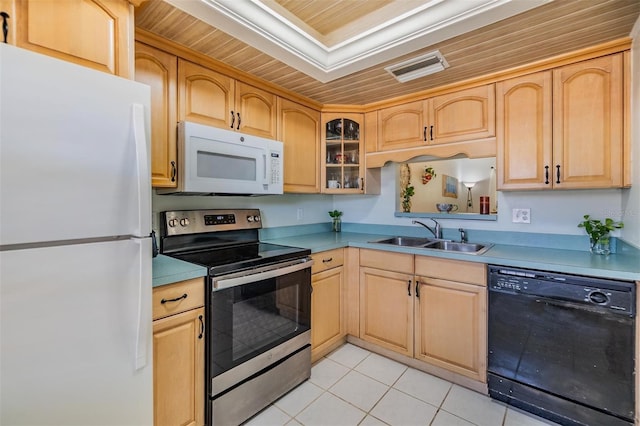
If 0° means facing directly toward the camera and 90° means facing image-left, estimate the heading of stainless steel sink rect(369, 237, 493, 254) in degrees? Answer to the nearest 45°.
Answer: approximately 45°

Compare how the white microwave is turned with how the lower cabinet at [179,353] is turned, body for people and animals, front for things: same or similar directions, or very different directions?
same or similar directions

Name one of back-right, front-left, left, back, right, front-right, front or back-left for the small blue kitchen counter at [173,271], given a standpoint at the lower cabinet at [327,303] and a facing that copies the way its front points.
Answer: right

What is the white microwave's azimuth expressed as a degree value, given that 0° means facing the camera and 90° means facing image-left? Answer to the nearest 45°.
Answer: approximately 315°

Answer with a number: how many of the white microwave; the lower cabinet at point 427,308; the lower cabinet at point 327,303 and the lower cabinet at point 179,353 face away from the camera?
0

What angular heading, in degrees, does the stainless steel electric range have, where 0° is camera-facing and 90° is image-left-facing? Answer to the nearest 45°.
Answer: approximately 315°

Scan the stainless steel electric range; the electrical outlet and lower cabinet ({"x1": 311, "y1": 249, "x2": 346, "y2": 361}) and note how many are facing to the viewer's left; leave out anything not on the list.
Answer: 0

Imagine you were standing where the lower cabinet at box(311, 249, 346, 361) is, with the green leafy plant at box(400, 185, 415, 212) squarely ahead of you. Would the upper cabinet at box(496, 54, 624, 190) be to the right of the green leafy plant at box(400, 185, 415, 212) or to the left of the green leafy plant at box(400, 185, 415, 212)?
right

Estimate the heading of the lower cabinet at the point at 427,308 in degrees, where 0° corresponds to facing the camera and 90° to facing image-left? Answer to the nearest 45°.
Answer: approximately 45°

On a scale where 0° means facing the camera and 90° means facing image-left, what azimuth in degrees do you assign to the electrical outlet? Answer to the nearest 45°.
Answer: approximately 0°

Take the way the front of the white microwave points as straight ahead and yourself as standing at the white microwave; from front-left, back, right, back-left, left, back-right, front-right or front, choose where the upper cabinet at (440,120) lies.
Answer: front-left

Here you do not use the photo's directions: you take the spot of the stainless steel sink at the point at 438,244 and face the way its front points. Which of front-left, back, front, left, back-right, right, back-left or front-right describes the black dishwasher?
left
